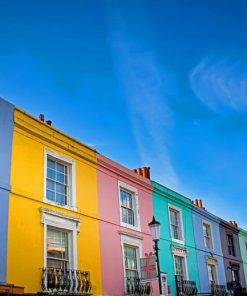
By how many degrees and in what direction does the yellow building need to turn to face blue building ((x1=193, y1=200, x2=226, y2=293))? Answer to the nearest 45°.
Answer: approximately 90° to its left

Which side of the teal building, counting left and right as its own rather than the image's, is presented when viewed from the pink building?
right

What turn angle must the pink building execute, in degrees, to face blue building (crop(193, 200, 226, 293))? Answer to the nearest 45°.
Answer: approximately 90° to its left

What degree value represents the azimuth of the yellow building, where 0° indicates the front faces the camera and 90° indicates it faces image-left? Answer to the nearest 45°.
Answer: approximately 315°

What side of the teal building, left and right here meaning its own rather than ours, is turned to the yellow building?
right

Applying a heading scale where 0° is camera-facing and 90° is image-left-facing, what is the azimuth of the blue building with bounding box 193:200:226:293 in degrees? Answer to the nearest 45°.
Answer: approximately 315°

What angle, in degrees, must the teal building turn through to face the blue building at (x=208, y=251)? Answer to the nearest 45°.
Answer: approximately 90° to its left

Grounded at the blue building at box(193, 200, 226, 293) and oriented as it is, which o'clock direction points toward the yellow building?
The yellow building is roughly at 2 o'clock from the blue building.

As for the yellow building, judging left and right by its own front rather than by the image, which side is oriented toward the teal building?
left

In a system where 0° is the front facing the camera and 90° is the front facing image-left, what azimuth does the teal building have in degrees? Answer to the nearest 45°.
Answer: approximately 315°

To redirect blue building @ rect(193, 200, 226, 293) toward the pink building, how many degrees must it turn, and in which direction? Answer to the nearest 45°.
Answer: approximately 45° to its right

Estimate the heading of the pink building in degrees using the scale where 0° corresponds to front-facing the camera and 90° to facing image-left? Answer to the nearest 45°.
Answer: approximately 315°
